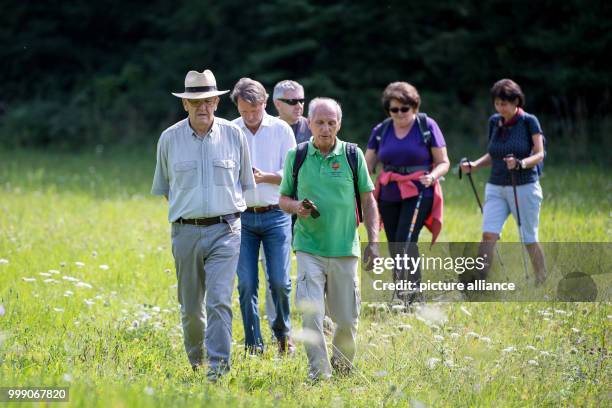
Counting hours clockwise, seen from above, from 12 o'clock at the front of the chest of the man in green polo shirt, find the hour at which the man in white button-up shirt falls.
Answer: The man in white button-up shirt is roughly at 5 o'clock from the man in green polo shirt.

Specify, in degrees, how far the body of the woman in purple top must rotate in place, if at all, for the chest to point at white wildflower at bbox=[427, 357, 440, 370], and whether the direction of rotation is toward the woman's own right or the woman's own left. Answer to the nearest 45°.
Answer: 0° — they already face it

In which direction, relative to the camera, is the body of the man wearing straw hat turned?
toward the camera

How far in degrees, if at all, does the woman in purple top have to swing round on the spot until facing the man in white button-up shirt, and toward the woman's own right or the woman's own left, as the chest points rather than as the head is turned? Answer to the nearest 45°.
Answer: approximately 45° to the woman's own right

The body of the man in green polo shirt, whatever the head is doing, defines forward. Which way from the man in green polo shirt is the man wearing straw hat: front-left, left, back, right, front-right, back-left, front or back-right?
right

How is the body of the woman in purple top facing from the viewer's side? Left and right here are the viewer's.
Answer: facing the viewer

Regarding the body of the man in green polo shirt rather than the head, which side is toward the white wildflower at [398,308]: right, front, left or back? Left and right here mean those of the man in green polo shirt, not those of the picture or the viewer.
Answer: back

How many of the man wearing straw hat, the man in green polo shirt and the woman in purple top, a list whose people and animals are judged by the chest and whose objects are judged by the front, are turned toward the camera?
3

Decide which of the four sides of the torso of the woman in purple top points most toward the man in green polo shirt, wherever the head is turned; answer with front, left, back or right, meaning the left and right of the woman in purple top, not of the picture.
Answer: front

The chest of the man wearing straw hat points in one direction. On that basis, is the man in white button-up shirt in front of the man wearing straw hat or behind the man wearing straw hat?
behind
